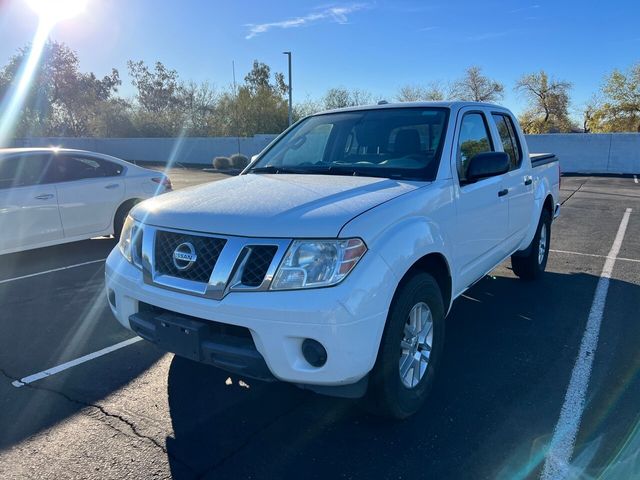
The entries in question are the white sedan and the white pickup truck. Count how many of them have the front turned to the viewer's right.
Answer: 0

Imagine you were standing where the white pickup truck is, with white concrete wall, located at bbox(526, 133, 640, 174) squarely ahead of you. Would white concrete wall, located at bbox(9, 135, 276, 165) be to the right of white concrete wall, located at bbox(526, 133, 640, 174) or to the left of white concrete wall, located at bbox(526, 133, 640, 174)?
left

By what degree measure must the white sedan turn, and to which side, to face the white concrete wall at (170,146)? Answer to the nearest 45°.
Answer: approximately 135° to its right

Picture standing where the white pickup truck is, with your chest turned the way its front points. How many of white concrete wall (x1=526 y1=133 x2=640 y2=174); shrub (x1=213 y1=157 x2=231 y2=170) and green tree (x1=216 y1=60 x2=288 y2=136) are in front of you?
0

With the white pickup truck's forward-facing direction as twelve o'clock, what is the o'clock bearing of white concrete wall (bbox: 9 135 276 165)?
The white concrete wall is roughly at 4 o'clock from the white pickup truck.

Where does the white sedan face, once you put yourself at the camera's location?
facing the viewer and to the left of the viewer

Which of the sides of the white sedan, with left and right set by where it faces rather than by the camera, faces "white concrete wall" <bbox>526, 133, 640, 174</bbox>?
back

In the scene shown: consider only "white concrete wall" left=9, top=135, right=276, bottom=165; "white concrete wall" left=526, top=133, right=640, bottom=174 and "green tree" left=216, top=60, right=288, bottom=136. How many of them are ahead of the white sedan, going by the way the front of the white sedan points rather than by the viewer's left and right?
0

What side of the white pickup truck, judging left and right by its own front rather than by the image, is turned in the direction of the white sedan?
right
